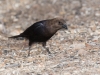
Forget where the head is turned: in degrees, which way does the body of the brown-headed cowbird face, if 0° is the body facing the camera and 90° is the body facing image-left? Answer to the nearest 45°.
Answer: approximately 270°
